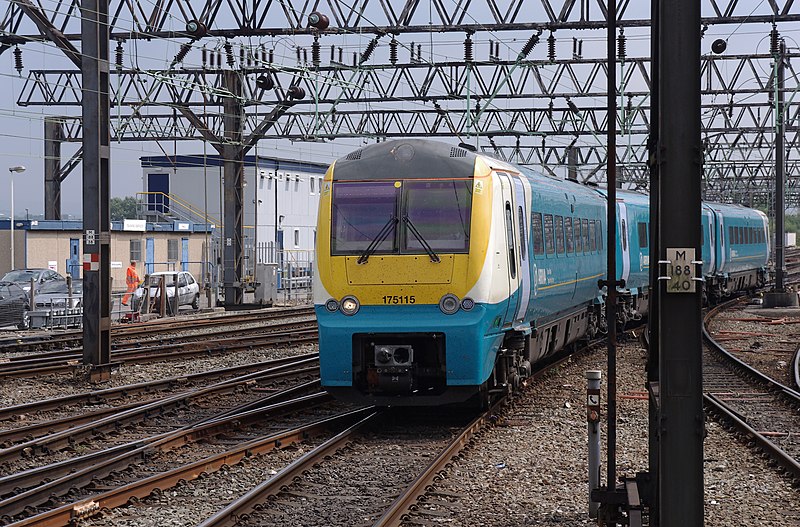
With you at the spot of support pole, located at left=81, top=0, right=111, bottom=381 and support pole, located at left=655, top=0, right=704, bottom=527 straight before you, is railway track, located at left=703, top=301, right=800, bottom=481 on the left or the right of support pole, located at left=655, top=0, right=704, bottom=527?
left

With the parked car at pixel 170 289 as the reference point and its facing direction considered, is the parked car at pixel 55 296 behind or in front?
in front

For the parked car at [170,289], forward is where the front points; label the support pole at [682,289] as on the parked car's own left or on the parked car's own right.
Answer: on the parked car's own left

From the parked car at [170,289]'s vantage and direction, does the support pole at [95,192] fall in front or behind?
in front

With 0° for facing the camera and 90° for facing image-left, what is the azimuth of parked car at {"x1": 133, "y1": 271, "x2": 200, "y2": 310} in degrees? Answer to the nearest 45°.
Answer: approximately 45°

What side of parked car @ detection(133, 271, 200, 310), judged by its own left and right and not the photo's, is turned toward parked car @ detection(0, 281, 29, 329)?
front

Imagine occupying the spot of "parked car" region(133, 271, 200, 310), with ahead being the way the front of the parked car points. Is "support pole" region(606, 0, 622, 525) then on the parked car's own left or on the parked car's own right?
on the parked car's own left

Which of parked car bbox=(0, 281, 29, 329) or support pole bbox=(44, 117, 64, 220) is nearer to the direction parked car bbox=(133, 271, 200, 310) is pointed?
the parked car

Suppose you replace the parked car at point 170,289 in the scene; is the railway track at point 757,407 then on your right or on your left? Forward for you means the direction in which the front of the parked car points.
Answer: on your left
